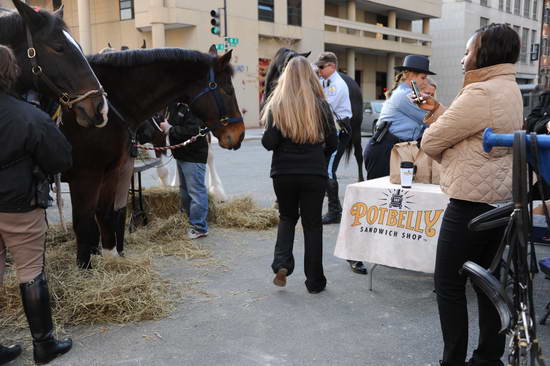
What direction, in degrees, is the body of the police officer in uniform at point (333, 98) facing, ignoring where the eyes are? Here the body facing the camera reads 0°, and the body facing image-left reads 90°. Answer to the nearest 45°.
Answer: approximately 45°

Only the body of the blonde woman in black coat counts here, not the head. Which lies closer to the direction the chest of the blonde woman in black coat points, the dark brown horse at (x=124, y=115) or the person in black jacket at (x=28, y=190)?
the dark brown horse

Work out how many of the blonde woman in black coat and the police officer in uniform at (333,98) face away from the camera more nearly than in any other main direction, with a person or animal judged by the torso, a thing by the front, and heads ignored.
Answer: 1

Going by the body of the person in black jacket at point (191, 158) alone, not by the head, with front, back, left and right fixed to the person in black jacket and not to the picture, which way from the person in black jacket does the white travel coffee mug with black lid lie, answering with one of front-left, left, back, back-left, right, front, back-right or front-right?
back-left

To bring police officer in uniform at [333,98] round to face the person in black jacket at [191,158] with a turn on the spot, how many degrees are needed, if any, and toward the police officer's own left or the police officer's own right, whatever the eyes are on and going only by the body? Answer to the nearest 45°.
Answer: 0° — they already face them

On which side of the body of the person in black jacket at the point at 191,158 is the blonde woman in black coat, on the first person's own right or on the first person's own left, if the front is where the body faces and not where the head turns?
on the first person's own left

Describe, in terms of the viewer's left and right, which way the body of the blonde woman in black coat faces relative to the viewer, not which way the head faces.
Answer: facing away from the viewer

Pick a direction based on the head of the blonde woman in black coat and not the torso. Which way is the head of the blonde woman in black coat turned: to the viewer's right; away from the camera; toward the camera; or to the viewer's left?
away from the camera
